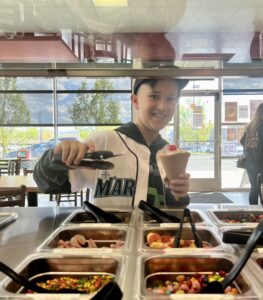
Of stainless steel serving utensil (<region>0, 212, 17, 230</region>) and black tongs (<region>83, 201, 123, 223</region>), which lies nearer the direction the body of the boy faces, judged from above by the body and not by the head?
the black tongs

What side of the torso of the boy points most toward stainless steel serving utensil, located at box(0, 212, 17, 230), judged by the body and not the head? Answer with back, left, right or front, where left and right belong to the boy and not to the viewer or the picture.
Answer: right

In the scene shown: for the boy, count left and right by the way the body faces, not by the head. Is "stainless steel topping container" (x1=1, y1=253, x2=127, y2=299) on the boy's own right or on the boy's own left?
on the boy's own right

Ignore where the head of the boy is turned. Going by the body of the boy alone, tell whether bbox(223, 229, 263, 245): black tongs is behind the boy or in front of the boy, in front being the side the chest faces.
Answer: in front

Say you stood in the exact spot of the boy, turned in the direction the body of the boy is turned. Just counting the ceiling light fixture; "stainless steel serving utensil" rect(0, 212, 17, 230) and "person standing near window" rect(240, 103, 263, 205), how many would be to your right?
1

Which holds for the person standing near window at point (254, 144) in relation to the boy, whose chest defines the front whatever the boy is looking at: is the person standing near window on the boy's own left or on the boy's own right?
on the boy's own left

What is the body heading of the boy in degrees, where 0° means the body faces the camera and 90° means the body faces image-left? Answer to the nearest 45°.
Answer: approximately 315°

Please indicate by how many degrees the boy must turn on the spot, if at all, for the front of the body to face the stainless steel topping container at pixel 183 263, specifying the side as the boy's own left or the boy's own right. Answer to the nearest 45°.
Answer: approximately 45° to the boy's own right

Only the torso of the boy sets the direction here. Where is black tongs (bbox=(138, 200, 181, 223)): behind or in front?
in front

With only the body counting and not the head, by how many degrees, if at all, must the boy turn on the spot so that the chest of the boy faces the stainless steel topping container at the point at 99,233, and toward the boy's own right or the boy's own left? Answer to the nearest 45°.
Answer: approximately 45° to the boy's own right
